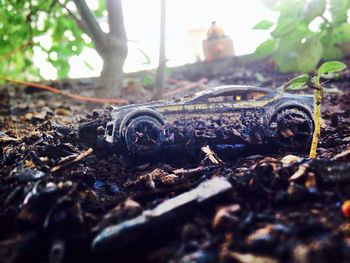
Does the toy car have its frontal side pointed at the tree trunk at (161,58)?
no

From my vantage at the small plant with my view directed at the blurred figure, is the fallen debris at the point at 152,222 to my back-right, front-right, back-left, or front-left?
back-left
